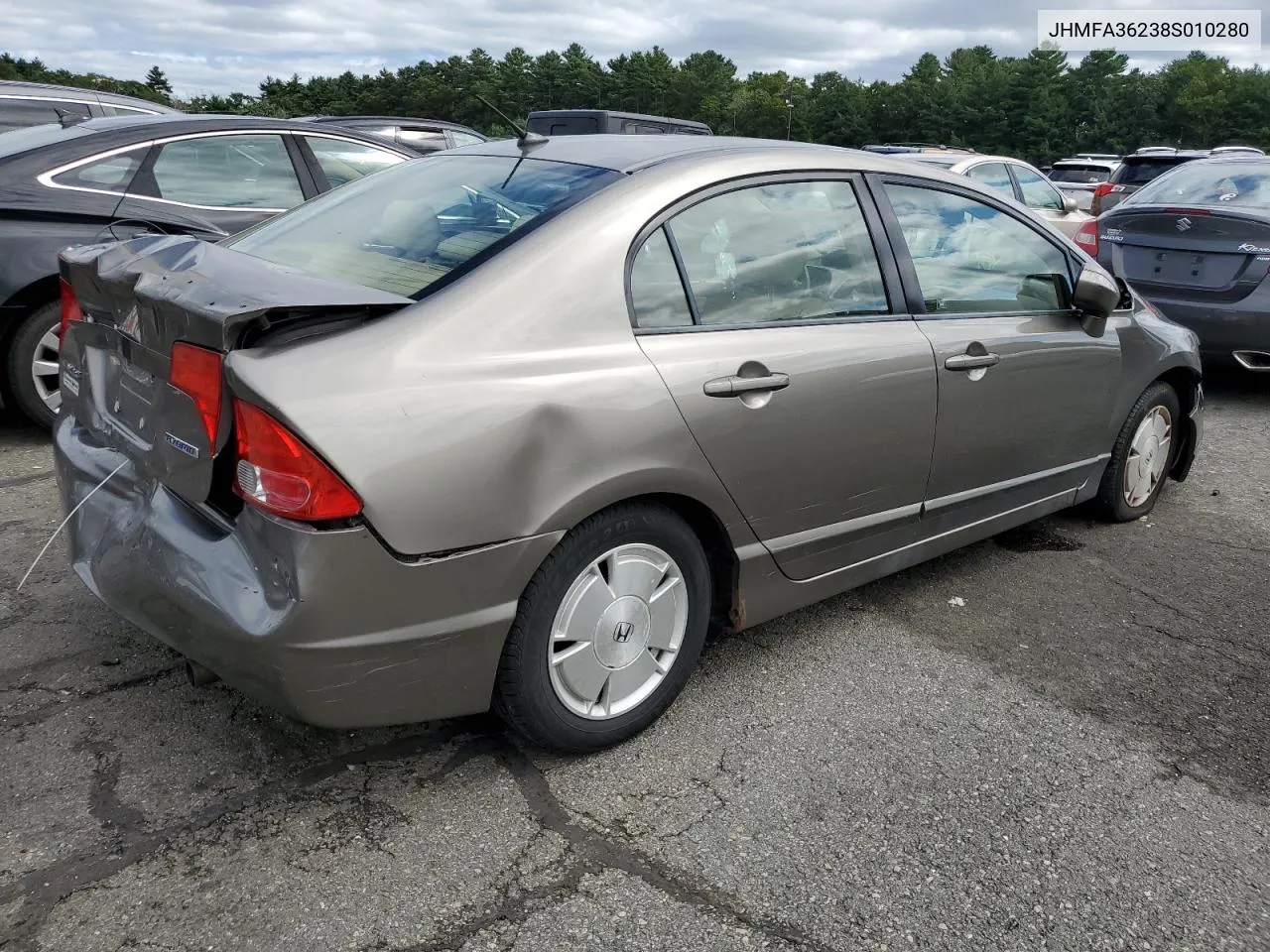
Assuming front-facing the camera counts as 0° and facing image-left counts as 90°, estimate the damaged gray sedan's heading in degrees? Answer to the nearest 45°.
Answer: approximately 225°

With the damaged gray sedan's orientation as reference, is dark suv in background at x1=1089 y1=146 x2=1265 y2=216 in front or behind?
in front
